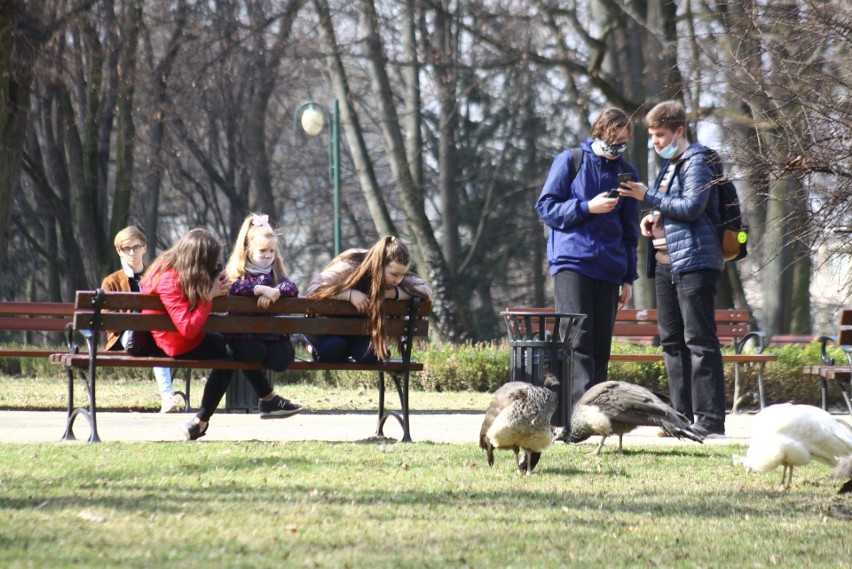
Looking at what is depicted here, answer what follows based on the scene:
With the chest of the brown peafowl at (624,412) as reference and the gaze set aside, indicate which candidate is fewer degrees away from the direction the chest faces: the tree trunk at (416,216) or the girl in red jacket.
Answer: the girl in red jacket

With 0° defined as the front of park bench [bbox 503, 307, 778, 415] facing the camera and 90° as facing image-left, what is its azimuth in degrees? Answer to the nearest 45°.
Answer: approximately 0°

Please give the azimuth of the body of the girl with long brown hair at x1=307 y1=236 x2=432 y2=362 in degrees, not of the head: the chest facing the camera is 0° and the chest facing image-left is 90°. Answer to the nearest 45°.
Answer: approximately 315°

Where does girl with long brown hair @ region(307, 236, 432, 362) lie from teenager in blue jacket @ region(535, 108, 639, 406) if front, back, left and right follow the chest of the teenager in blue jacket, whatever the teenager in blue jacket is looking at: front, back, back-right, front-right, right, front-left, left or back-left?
back-right

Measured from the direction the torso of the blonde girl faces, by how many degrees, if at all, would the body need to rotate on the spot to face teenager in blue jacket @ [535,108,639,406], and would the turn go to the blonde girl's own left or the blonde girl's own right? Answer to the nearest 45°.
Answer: approximately 45° to the blonde girl's own left

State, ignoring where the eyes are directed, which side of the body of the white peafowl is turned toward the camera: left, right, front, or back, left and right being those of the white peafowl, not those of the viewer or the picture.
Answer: left

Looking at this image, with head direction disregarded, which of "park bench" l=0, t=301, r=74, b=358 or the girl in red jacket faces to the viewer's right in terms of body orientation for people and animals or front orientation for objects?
the girl in red jacket

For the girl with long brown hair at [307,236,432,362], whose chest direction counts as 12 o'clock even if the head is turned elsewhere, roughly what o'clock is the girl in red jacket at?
The girl in red jacket is roughly at 4 o'clock from the girl with long brown hair.
